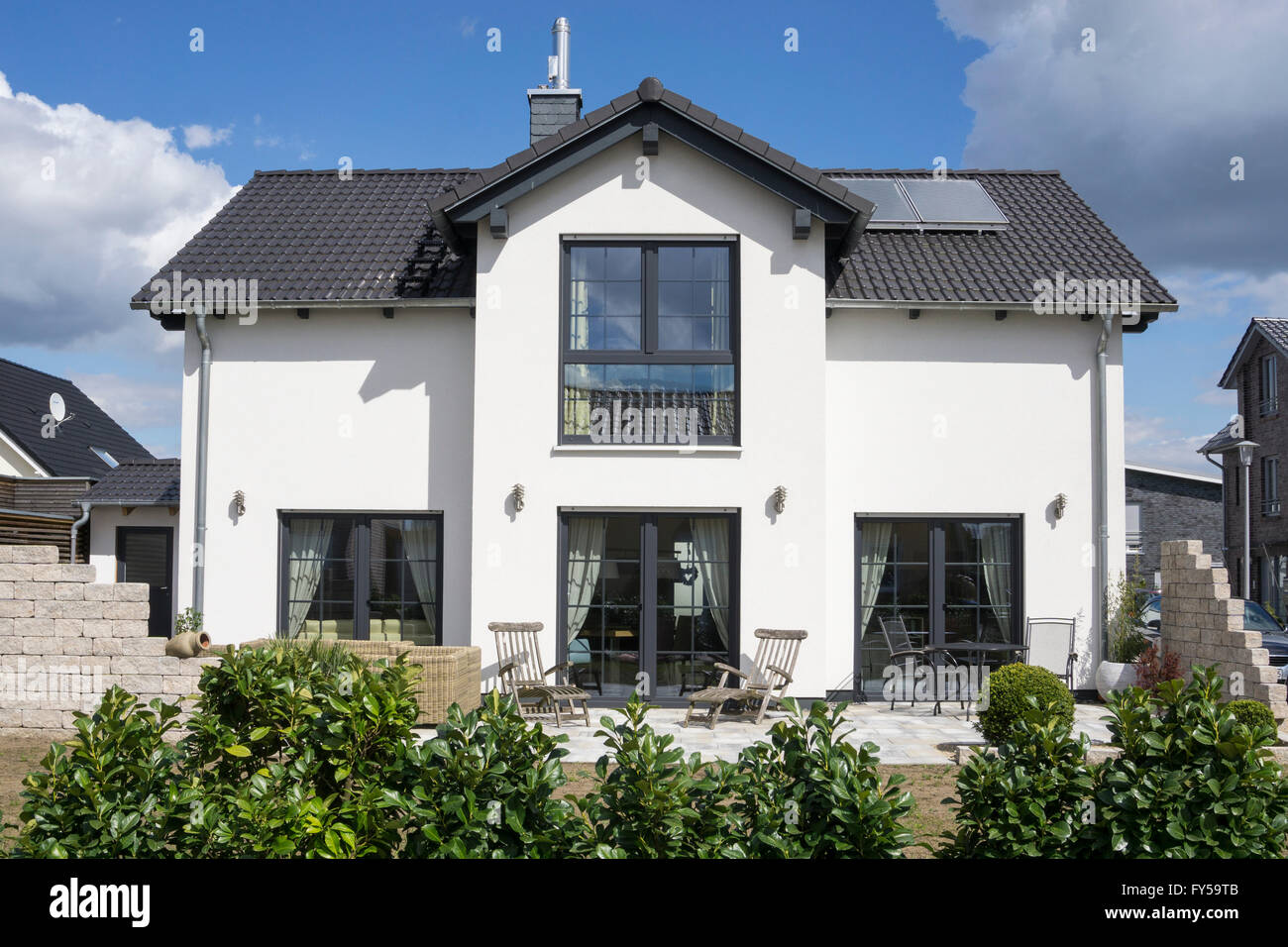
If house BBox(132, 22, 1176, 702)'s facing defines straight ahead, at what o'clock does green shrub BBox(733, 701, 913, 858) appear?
The green shrub is roughly at 12 o'clock from the house.

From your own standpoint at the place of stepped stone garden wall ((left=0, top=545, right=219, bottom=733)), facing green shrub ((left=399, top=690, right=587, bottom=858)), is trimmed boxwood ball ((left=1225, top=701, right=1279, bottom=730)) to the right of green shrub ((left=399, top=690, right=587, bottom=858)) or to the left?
left

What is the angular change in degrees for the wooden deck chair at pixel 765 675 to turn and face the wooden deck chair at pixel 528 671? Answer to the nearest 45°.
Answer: approximately 45° to its right

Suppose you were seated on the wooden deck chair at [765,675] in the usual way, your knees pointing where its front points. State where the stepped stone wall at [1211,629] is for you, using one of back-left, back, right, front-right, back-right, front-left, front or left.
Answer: back-left

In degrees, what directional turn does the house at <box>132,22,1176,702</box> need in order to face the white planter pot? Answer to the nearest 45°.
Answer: approximately 90° to its left

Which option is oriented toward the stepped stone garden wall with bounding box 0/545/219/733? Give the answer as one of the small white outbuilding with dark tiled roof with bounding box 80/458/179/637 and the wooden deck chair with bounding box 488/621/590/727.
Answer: the small white outbuilding with dark tiled roof

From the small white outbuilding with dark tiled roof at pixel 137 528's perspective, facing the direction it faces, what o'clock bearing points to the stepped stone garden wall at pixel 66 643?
The stepped stone garden wall is roughly at 12 o'clock from the small white outbuilding with dark tiled roof.

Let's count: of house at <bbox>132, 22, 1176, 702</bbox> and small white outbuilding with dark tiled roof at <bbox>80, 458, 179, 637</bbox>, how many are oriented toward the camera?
2

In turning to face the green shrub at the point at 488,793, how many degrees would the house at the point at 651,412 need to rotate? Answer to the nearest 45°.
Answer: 0° — it already faces it

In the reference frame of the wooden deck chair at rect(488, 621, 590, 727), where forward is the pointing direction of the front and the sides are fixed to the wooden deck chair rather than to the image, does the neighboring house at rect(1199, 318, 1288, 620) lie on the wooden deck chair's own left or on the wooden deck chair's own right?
on the wooden deck chair's own left

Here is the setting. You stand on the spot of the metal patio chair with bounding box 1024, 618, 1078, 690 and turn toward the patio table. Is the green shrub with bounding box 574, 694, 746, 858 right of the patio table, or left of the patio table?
left

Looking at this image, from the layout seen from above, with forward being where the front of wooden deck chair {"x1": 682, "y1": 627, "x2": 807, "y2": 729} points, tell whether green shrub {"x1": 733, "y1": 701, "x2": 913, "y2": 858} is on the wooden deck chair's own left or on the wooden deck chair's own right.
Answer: on the wooden deck chair's own left
